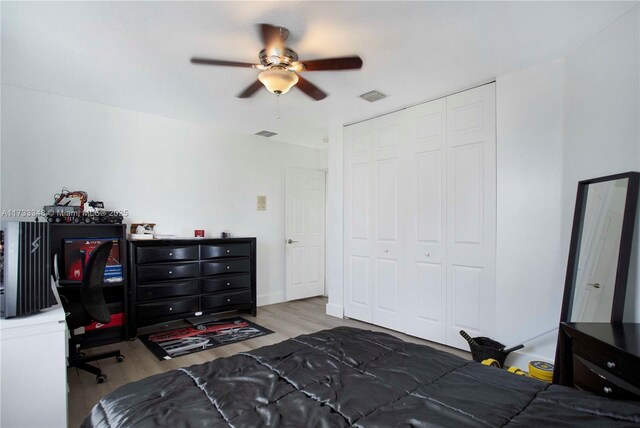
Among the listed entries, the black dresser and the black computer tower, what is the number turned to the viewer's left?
0

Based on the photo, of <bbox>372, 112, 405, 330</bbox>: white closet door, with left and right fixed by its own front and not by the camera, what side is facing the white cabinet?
front

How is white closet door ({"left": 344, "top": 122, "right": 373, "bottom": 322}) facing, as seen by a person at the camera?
facing the viewer and to the left of the viewer

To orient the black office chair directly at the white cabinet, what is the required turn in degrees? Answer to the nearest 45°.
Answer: approximately 90° to its left

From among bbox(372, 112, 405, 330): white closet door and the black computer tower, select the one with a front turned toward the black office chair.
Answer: the white closet door

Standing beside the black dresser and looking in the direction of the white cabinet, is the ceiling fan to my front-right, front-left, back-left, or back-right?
front-left

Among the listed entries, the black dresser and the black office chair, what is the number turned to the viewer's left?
1

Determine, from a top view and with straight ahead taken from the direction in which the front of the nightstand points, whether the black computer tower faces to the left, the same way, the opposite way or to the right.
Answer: the opposite way

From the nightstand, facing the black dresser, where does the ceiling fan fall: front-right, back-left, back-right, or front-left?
front-left

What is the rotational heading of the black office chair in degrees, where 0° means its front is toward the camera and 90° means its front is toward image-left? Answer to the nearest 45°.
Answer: approximately 90°

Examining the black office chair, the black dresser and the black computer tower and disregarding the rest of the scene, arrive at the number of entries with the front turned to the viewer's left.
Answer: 1

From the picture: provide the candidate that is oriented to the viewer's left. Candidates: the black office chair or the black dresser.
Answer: the black office chair

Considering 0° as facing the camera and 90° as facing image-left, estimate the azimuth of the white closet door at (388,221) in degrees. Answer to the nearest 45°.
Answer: approximately 45°
